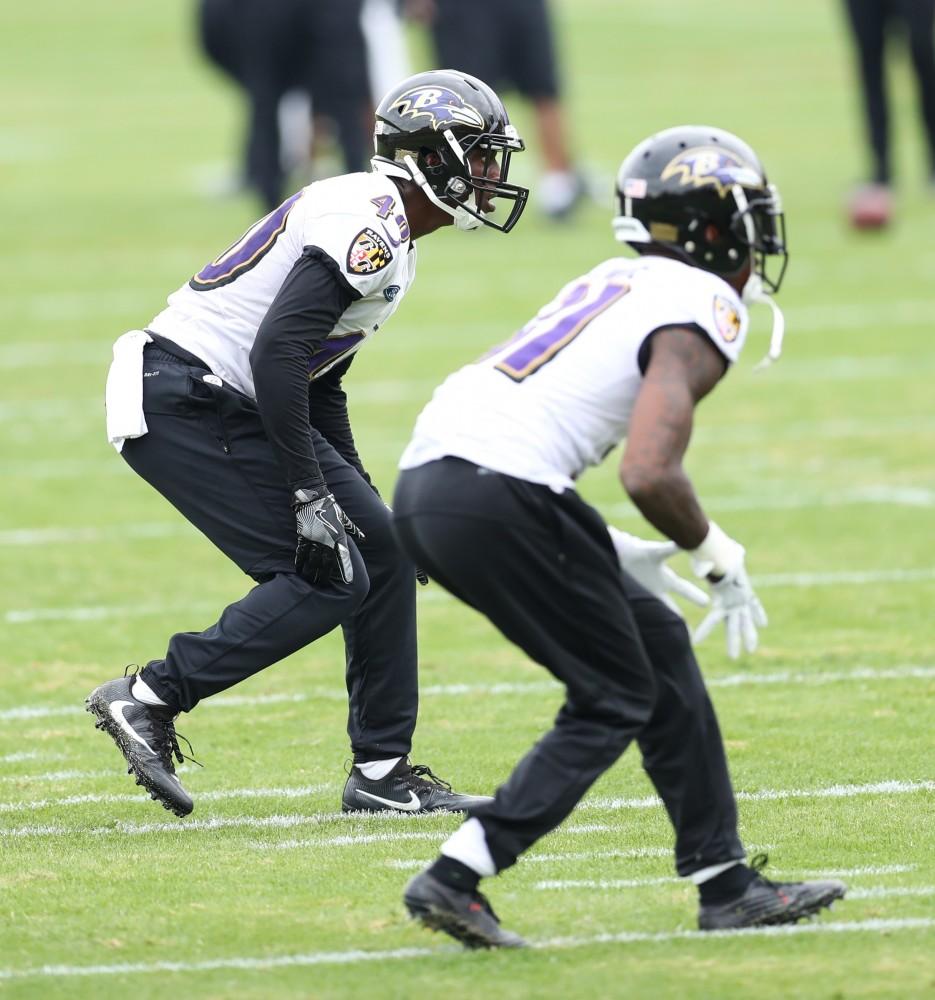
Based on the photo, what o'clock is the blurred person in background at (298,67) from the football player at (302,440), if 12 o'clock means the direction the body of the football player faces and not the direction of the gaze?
The blurred person in background is roughly at 9 o'clock from the football player.

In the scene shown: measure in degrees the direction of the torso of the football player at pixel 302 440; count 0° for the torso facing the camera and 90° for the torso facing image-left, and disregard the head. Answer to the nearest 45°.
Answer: approximately 270°

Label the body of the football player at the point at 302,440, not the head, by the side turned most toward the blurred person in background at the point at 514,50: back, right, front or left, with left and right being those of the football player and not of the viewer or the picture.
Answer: left

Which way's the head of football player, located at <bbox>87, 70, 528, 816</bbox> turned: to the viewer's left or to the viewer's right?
to the viewer's right

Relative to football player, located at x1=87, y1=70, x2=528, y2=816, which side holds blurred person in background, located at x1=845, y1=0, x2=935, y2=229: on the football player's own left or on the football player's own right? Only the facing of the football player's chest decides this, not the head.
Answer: on the football player's own left

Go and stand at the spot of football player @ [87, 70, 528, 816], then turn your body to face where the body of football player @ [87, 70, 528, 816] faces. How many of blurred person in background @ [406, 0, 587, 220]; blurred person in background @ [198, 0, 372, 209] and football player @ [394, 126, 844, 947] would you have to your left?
2
